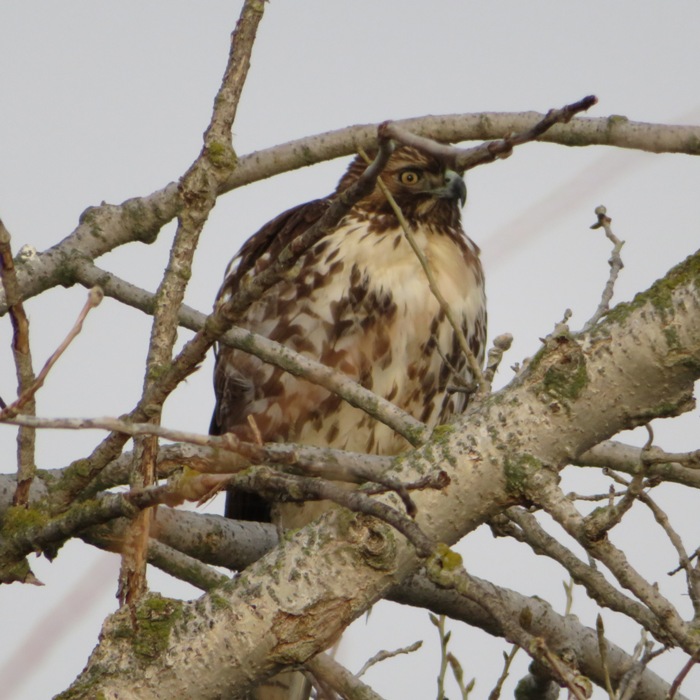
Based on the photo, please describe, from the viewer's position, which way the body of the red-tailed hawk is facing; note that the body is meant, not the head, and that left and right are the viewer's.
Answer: facing the viewer and to the right of the viewer

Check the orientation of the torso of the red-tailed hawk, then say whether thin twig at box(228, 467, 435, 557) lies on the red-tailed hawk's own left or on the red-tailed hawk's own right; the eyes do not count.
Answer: on the red-tailed hawk's own right

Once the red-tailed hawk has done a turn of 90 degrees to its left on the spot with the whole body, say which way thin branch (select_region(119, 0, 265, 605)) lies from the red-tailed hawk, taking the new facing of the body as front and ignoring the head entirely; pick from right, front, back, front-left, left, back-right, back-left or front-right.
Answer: back-right
